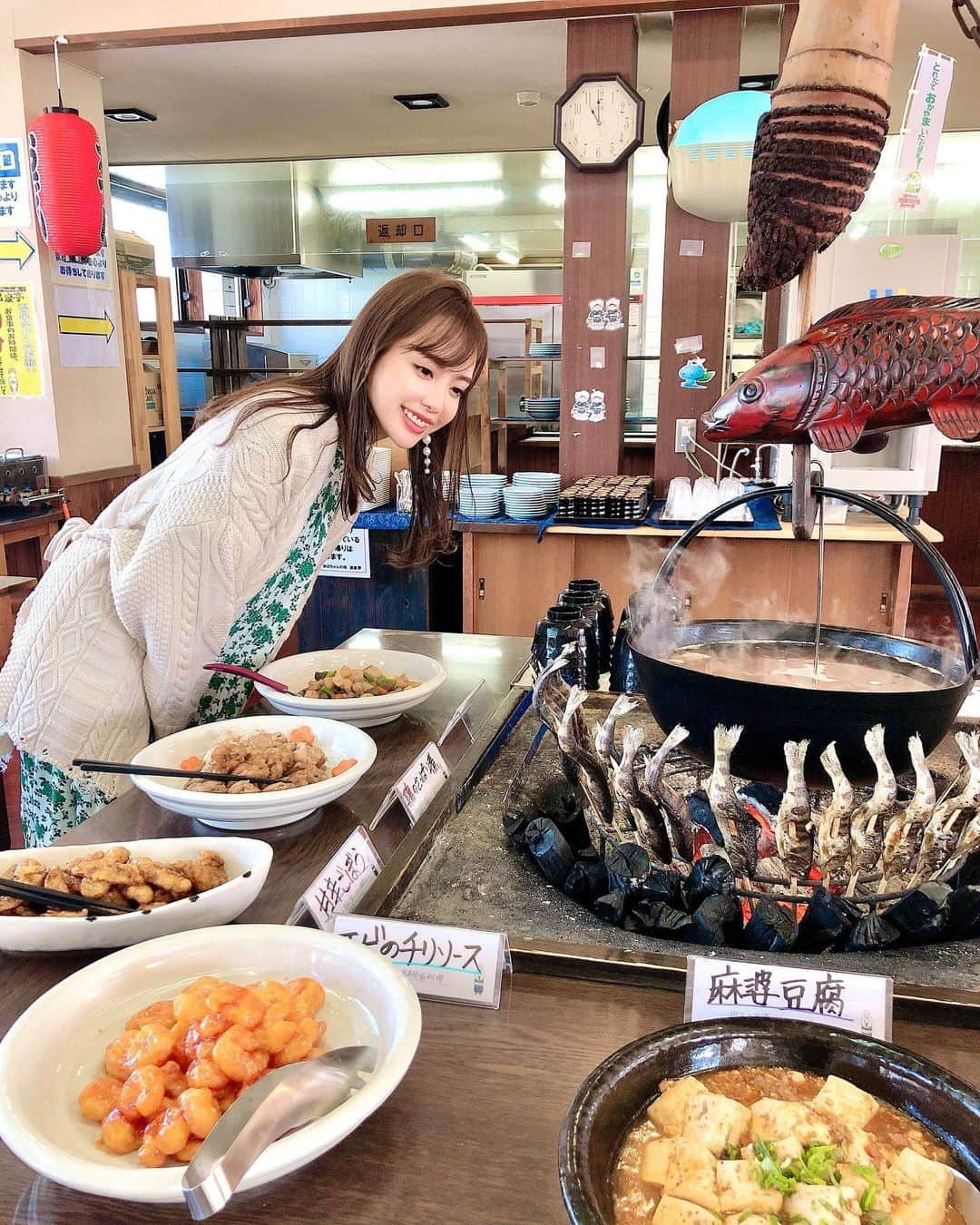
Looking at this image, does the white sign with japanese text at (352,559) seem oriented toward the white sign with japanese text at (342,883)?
yes

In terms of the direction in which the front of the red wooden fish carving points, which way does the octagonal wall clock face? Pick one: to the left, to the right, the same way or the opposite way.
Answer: to the left

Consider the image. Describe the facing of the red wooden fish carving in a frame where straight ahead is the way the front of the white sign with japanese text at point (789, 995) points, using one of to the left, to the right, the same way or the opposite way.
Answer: to the right

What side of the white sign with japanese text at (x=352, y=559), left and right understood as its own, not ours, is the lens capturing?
front

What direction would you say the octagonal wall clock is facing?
toward the camera

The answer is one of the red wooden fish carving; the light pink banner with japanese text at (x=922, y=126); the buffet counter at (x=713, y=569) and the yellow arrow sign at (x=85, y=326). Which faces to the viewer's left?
the red wooden fish carving

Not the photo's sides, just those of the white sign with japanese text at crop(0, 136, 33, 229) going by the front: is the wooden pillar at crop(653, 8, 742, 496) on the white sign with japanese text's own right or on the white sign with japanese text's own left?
on the white sign with japanese text's own left

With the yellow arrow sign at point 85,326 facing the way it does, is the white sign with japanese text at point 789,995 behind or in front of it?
in front

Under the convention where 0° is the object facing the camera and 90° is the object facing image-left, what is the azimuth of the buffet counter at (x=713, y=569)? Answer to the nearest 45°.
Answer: approximately 0°

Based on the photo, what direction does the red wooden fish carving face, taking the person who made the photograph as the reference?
facing to the left of the viewer

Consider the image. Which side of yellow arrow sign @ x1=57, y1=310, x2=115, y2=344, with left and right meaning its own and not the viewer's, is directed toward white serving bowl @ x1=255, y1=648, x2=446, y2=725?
front

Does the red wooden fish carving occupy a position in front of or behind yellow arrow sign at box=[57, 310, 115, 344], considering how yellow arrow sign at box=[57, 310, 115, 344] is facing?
in front
